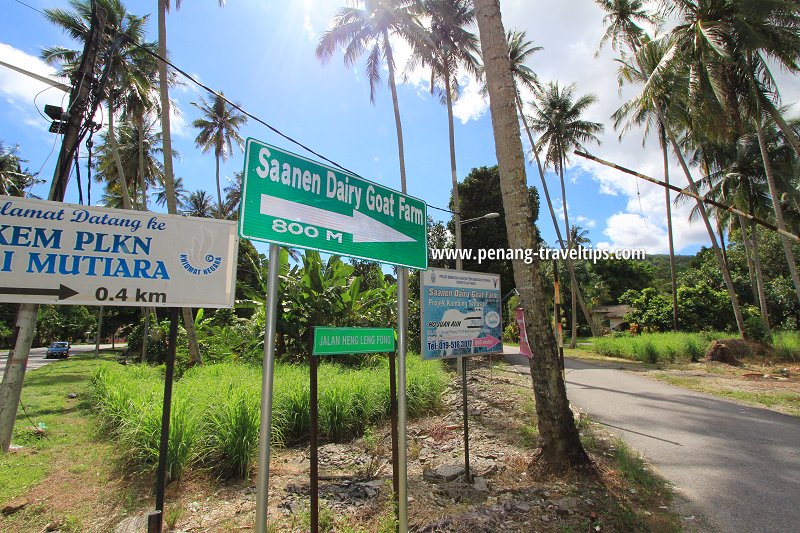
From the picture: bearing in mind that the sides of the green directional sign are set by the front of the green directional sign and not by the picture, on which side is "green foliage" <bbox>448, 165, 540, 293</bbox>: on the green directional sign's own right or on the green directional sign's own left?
on the green directional sign's own left

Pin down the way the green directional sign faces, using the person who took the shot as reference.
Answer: facing the viewer and to the right of the viewer

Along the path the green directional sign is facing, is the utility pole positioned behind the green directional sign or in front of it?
behind

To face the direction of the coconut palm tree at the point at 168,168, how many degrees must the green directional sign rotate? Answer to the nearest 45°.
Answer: approximately 180°

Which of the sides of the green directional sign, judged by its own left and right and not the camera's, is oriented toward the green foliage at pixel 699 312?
left

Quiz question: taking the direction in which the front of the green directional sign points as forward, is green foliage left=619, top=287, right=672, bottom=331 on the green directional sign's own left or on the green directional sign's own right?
on the green directional sign's own left

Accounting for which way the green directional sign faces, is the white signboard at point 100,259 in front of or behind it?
behind

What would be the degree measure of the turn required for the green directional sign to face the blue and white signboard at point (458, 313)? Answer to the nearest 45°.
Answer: approximately 90° to its left

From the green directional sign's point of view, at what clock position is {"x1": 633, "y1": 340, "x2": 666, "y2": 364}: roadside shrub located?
The roadside shrub is roughly at 9 o'clock from the green directional sign.
